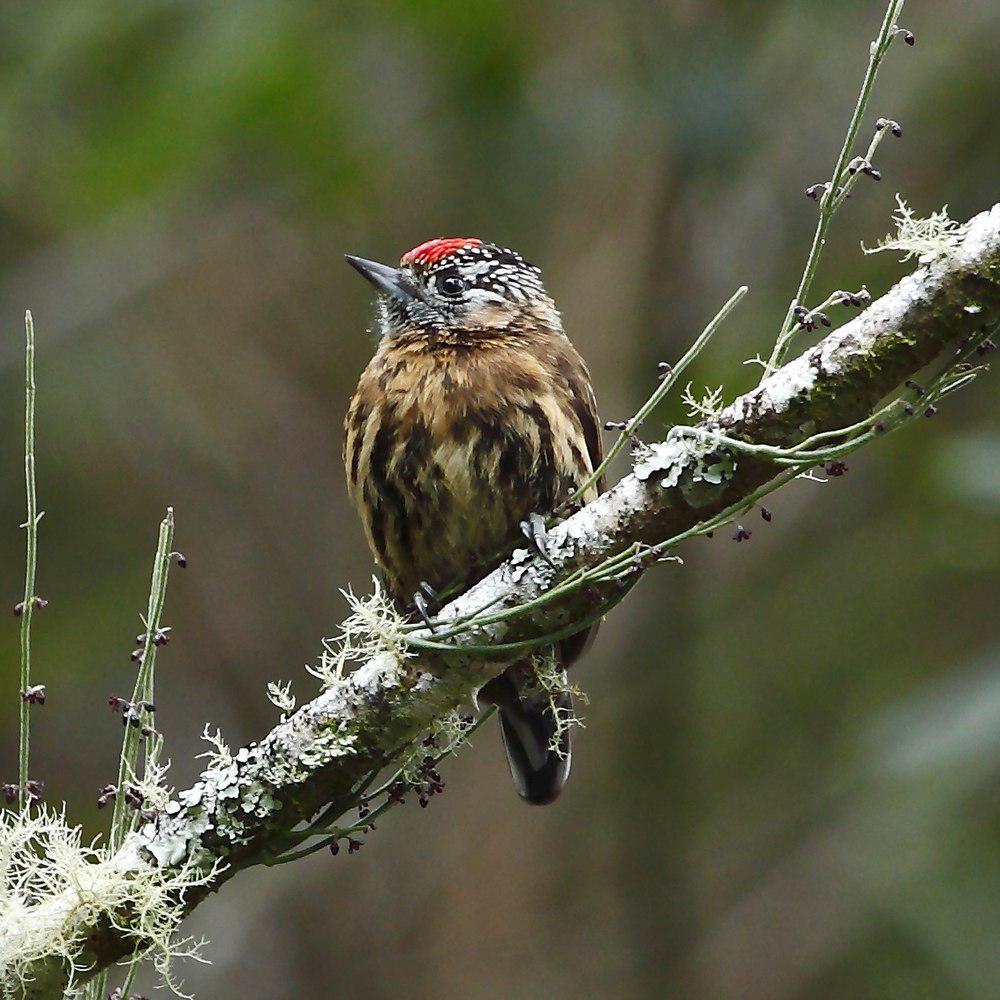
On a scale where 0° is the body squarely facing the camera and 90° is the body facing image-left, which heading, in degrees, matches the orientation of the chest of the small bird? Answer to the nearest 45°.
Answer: approximately 45°

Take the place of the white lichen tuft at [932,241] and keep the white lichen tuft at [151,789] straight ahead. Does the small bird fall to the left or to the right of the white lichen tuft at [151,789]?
right

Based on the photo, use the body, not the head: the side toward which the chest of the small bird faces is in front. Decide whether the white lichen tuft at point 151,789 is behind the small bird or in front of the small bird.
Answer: in front

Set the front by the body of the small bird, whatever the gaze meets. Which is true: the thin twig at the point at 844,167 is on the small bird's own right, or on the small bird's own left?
on the small bird's own left
